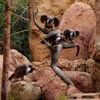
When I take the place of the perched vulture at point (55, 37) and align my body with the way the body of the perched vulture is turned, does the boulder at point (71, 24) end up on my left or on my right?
on my left

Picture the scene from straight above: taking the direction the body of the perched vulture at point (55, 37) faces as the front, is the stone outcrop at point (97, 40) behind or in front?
in front

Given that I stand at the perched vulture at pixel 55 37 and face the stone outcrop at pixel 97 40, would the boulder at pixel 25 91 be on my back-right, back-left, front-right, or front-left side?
back-right

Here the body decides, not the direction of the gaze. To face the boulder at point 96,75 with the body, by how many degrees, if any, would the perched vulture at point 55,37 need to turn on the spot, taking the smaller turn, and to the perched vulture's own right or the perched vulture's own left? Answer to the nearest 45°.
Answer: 0° — it already faces it
